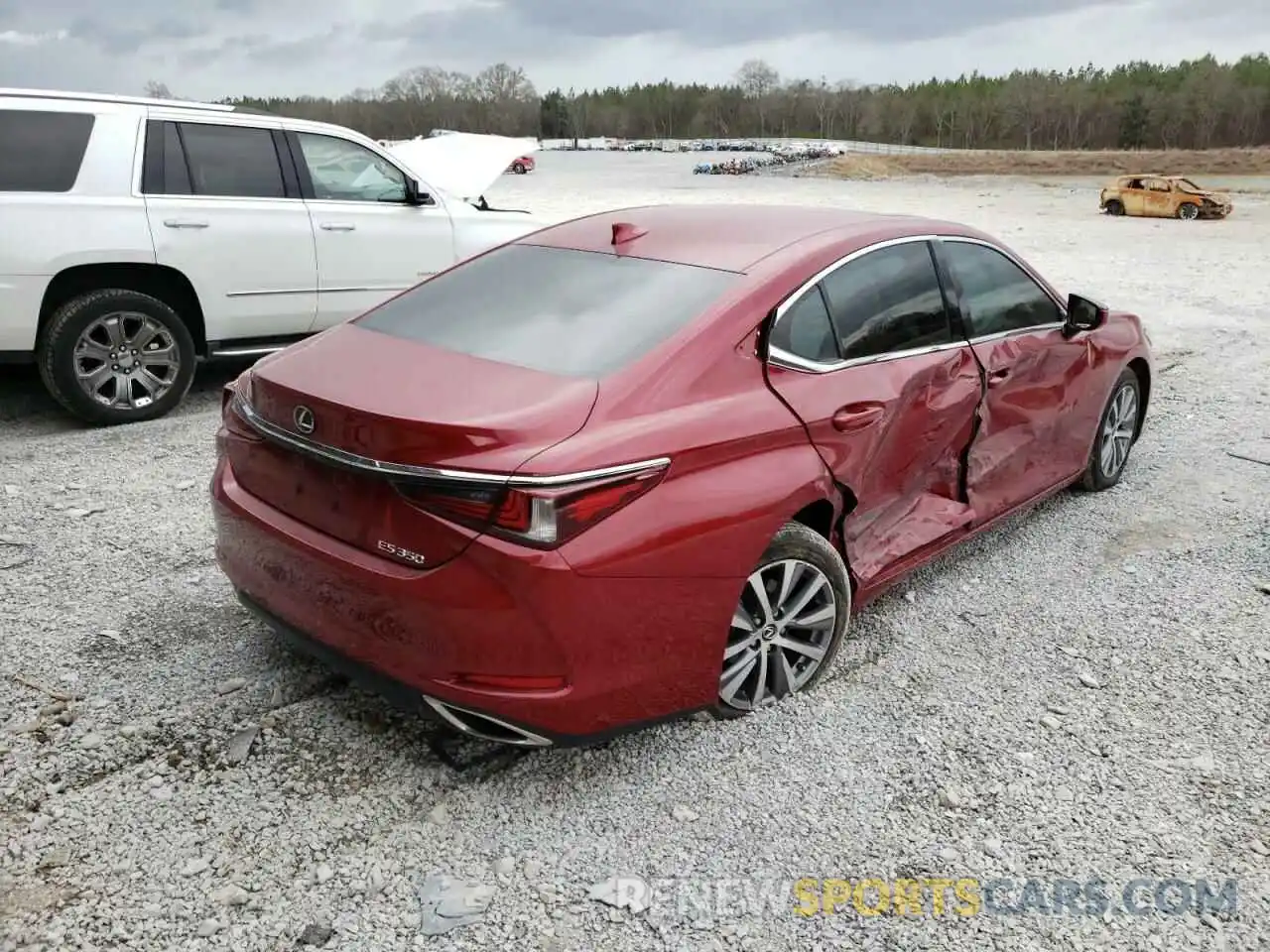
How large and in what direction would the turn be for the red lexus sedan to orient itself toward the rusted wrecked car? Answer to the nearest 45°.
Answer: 0° — it already faces it

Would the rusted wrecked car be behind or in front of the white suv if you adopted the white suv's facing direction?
in front

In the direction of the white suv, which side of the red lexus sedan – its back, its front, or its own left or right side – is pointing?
left

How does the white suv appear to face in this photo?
to the viewer's right

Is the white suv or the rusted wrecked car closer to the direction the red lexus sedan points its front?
the rusted wrecked car

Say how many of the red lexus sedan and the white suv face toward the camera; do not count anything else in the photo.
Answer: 0

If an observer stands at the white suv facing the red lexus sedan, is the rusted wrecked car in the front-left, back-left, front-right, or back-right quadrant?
back-left

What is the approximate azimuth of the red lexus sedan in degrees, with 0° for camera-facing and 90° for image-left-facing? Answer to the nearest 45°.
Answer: approximately 225°
